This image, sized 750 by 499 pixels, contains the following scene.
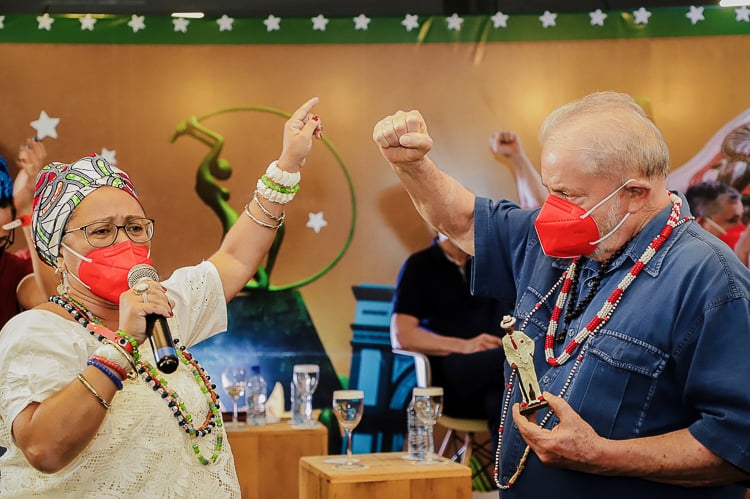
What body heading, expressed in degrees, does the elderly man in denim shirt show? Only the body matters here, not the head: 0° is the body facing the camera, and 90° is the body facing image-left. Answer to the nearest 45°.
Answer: approximately 45°

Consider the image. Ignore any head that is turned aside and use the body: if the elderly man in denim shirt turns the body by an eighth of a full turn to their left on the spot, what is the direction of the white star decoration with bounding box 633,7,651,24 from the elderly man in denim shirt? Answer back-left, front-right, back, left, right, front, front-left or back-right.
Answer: back

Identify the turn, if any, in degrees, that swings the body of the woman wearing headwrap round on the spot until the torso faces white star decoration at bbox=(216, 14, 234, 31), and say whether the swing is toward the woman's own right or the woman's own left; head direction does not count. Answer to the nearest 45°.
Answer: approximately 135° to the woman's own left

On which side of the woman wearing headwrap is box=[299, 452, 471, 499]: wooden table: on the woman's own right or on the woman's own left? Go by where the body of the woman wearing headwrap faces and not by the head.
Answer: on the woman's own left

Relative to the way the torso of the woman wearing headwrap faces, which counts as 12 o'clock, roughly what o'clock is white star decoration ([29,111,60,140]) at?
The white star decoration is roughly at 7 o'clock from the woman wearing headwrap.

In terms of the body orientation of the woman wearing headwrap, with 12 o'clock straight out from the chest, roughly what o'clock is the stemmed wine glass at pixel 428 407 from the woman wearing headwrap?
The stemmed wine glass is roughly at 9 o'clock from the woman wearing headwrap.

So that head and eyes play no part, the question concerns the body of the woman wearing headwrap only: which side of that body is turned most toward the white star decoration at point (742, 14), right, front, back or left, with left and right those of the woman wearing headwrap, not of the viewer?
left

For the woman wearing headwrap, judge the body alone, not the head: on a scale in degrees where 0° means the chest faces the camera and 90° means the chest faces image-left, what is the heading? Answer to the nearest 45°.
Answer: approximately 315°
